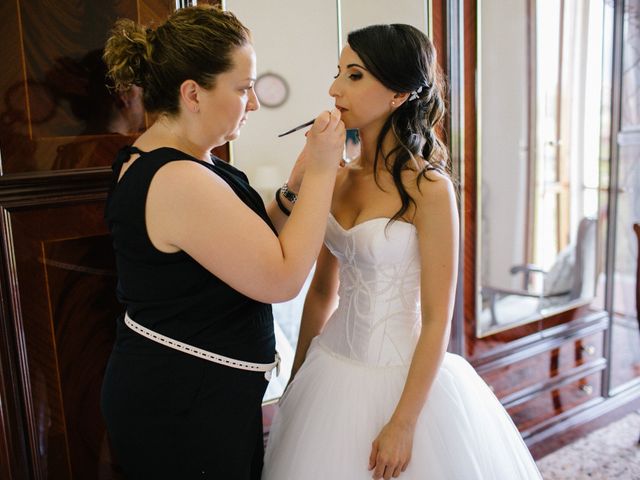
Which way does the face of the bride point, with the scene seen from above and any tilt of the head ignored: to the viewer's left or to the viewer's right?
to the viewer's left

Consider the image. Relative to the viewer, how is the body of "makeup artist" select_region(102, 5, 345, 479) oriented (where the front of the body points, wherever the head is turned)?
to the viewer's right

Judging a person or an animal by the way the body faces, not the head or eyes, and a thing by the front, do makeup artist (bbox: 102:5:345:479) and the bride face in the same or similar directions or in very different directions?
very different directions

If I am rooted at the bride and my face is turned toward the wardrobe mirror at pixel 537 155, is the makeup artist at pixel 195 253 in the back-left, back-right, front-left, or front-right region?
back-left

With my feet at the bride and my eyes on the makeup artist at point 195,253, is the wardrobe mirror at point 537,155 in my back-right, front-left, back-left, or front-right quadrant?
back-right

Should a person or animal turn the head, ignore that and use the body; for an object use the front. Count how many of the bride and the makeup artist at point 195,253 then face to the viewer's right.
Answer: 1

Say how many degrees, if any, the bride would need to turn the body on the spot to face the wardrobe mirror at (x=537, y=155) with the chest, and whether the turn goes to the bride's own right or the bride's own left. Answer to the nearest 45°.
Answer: approximately 180°

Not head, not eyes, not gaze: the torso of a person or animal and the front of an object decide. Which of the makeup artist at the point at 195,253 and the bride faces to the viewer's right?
the makeup artist

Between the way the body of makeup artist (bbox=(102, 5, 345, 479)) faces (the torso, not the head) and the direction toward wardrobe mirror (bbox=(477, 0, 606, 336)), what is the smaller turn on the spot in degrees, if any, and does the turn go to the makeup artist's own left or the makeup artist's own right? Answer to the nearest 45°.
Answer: approximately 45° to the makeup artist's own left
